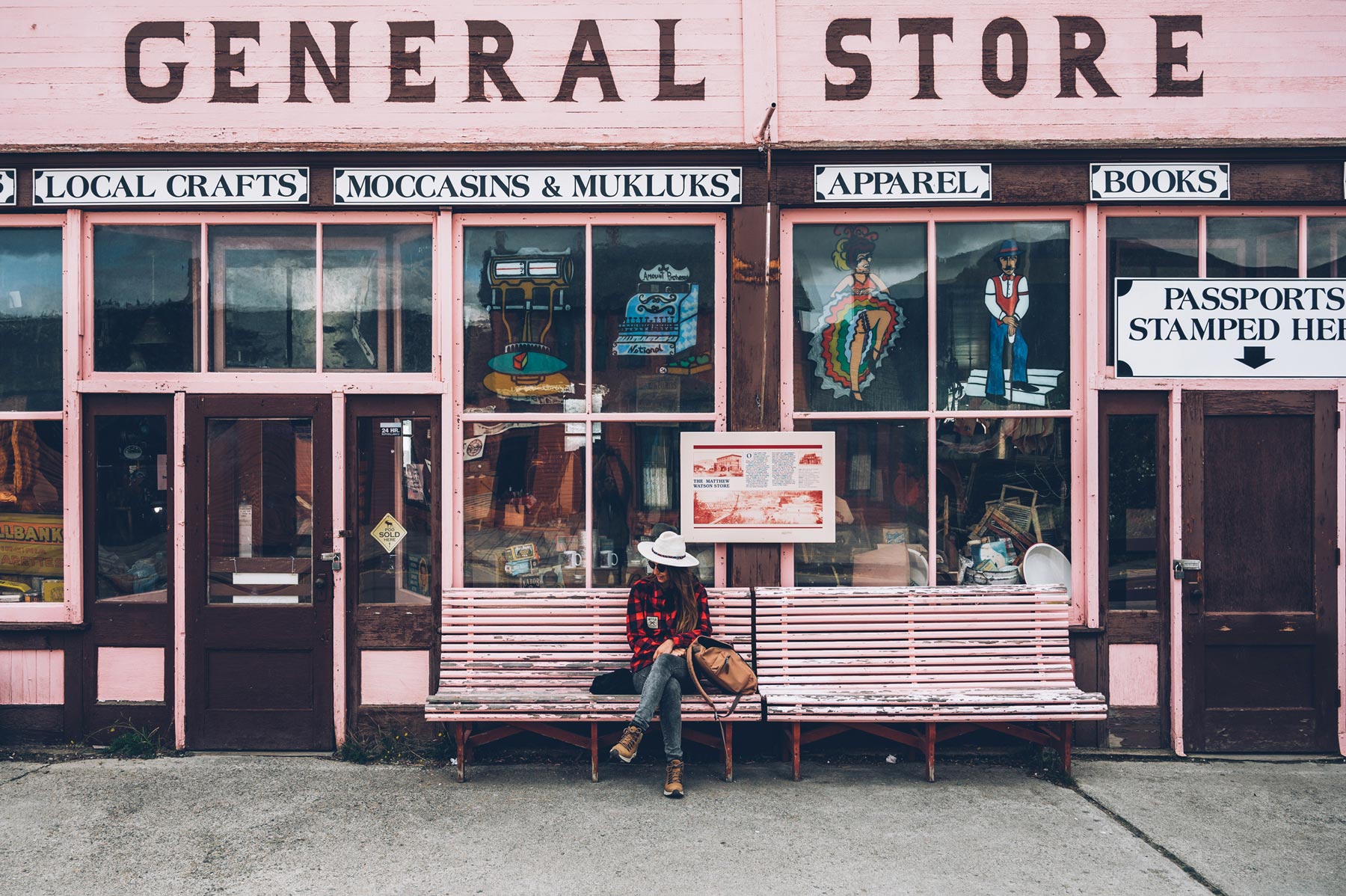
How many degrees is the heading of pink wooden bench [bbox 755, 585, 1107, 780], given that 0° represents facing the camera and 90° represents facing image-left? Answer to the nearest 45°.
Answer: approximately 0°

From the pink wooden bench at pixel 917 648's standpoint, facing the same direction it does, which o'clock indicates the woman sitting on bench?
The woman sitting on bench is roughly at 2 o'clock from the pink wooden bench.

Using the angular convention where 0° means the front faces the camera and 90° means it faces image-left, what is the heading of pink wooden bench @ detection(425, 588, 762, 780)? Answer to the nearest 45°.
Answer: approximately 0°

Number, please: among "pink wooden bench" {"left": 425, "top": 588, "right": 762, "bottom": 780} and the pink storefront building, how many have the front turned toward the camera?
2

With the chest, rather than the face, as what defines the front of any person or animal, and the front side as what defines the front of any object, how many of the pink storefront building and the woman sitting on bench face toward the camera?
2
